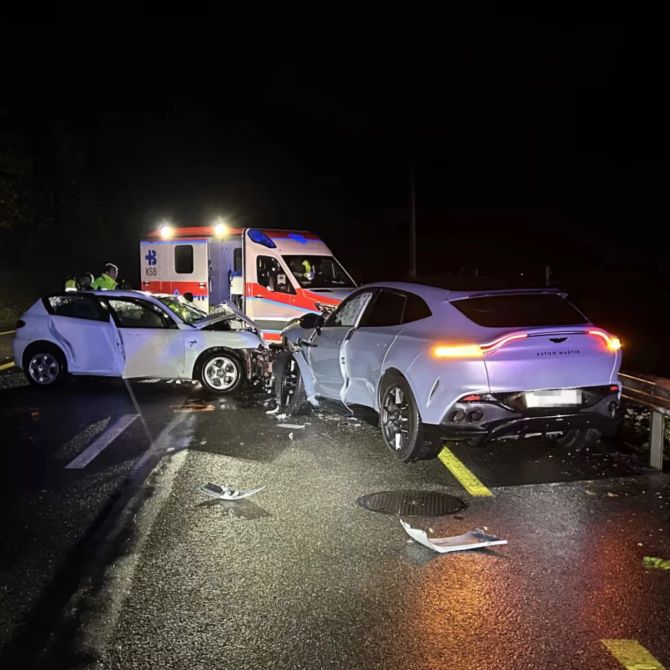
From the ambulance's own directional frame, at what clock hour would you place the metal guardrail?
The metal guardrail is roughly at 1 o'clock from the ambulance.

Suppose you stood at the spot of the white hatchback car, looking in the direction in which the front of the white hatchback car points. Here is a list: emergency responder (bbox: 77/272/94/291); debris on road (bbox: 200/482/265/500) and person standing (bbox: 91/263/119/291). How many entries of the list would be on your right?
1

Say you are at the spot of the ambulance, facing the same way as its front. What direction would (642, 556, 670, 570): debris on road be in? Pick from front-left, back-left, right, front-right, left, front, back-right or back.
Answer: front-right

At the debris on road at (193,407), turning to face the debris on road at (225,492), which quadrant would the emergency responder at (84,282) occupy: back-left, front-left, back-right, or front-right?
back-right

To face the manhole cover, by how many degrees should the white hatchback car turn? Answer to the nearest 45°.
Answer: approximately 90° to its right

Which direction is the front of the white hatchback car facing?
to the viewer's right

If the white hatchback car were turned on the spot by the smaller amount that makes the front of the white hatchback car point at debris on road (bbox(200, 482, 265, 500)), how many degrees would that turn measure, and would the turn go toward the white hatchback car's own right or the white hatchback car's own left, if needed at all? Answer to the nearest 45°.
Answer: approximately 90° to the white hatchback car's own right

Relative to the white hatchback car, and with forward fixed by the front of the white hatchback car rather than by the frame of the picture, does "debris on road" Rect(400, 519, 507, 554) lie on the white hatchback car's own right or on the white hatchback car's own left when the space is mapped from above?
on the white hatchback car's own right

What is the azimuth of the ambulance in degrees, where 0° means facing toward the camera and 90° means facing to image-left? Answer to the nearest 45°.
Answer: approximately 315°

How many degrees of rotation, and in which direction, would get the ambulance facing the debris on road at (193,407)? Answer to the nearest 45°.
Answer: approximately 45° to its right
